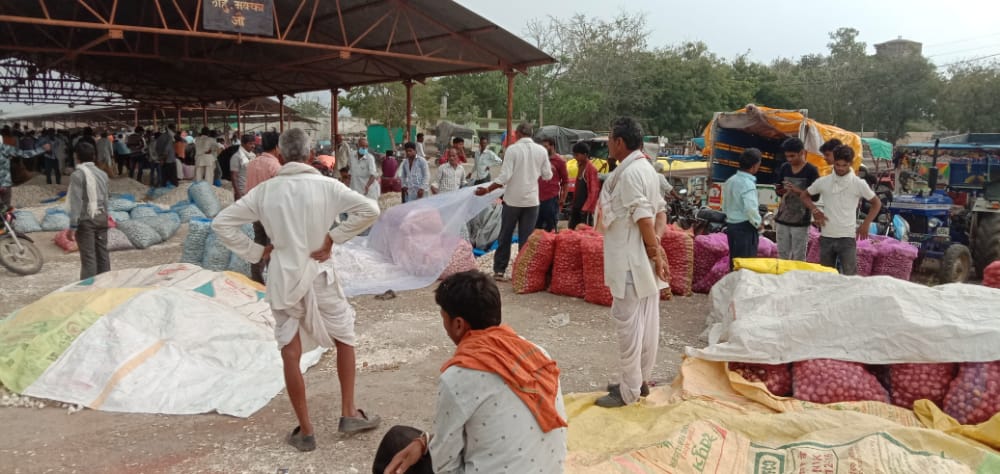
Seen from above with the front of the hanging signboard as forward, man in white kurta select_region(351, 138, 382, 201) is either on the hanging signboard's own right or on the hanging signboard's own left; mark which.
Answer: on the hanging signboard's own left

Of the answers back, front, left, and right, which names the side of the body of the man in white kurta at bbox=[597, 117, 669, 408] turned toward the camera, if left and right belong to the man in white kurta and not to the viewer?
left

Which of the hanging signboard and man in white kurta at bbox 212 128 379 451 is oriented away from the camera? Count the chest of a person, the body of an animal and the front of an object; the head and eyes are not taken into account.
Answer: the man in white kurta

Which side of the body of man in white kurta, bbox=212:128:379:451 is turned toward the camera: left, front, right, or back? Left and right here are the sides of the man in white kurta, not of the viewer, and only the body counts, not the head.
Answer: back

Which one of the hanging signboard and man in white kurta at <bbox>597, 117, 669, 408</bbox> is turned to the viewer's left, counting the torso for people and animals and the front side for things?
the man in white kurta

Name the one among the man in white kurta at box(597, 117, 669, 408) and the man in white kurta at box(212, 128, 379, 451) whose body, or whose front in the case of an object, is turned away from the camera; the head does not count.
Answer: the man in white kurta at box(212, 128, 379, 451)

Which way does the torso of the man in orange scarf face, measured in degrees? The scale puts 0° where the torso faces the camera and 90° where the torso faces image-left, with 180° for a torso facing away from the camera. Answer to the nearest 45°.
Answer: approximately 135°

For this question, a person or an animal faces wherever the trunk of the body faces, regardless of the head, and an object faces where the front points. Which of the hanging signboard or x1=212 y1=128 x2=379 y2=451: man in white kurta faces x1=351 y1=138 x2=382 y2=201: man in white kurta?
x1=212 y1=128 x2=379 y2=451: man in white kurta

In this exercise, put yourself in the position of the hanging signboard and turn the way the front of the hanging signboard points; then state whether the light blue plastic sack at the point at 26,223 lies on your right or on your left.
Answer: on your right

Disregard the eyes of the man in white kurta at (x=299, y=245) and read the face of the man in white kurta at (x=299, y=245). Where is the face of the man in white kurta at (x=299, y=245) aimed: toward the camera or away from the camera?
away from the camera
